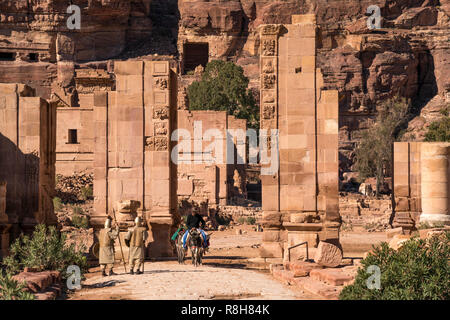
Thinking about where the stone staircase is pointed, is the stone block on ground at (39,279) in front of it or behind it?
in front

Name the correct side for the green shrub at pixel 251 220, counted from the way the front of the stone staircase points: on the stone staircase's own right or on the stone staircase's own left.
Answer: on the stone staircase's own right

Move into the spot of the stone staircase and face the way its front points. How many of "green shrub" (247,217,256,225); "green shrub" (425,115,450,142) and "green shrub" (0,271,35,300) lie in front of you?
1

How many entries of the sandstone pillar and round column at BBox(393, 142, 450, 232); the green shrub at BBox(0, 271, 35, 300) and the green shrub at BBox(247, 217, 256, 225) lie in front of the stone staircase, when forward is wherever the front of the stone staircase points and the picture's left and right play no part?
1

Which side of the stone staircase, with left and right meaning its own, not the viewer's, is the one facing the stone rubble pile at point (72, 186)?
right

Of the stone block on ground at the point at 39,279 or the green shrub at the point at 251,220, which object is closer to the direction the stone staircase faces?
the stone block on ground

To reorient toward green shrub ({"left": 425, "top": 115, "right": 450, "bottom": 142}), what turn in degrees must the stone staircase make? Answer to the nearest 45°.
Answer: approximately 135° to its right

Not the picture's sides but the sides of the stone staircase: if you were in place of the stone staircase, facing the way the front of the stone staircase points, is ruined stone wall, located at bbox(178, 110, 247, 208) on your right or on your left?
on your right

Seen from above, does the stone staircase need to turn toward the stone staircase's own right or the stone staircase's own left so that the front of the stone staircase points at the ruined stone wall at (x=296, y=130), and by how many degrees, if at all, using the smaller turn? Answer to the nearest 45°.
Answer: approximately 135° to the stone staircase's own right

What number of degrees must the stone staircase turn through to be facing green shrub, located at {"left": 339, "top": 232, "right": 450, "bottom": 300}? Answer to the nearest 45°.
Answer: approximately 90° to its left

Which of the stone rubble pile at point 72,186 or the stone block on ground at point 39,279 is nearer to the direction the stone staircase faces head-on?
the stone block on ground

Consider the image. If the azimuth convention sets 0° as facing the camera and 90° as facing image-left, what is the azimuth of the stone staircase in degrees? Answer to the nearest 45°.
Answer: approximately 45°
